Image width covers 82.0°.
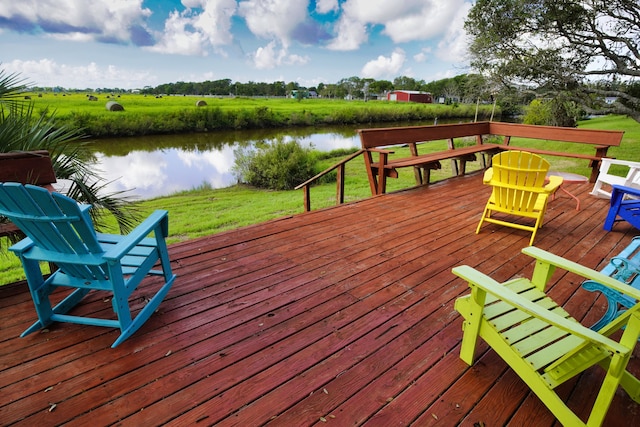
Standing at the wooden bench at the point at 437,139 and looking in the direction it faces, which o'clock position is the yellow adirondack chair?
The yellow adirondack chair is roughly at 11 o'clock from the wooden bench.

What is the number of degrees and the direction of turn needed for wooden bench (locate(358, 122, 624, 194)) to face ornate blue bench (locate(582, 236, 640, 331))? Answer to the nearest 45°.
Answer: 0° — it already faces it

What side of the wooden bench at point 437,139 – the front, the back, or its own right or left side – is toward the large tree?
back

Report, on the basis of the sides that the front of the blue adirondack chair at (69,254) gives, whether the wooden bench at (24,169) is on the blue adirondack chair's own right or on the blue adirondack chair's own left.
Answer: on the blue adirondack chair's own left

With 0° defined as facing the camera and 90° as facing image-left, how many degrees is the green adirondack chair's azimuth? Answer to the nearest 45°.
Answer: approximately 135°
